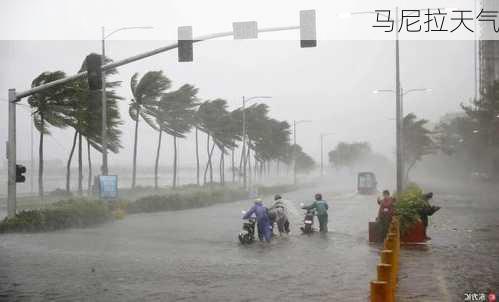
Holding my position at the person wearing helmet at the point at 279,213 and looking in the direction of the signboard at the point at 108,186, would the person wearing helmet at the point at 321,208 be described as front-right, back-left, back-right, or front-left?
back-right

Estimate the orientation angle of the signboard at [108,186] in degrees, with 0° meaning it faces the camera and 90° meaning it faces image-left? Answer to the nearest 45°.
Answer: approximately 0°

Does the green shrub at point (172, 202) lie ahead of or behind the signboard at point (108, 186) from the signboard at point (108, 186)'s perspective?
behind
